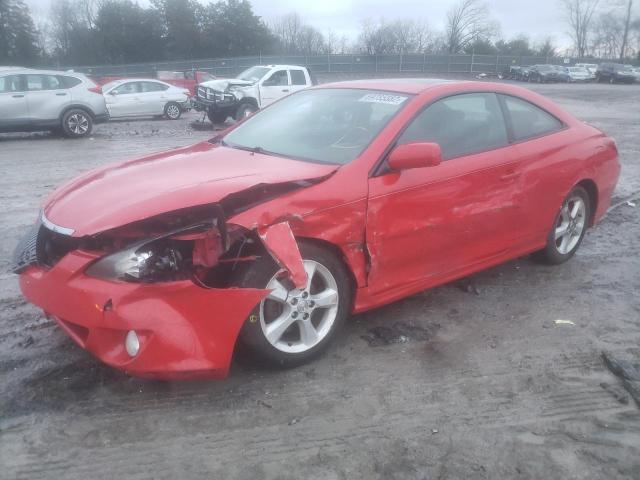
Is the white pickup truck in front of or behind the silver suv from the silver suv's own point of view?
behind

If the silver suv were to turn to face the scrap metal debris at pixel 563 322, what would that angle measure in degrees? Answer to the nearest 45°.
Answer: approximately 90° to its left

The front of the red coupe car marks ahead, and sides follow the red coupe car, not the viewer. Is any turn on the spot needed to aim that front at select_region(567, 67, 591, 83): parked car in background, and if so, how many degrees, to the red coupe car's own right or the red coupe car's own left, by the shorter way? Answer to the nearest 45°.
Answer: approximately 180°

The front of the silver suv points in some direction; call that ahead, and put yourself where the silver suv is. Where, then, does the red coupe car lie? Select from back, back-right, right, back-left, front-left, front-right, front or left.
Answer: left

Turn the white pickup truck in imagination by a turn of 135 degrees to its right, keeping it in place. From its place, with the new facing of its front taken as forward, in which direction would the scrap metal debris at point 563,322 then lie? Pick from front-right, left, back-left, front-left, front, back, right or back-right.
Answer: back

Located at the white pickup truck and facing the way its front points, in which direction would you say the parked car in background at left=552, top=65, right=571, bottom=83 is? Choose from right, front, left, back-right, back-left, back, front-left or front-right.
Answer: back

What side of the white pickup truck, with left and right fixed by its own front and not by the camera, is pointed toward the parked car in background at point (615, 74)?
back

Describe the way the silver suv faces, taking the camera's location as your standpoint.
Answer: facing to the left of the viewer

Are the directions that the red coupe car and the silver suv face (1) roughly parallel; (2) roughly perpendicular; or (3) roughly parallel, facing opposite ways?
roughly parallel

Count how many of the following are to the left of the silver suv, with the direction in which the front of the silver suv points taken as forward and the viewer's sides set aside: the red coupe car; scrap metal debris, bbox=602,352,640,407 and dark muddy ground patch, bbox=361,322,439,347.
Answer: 3
